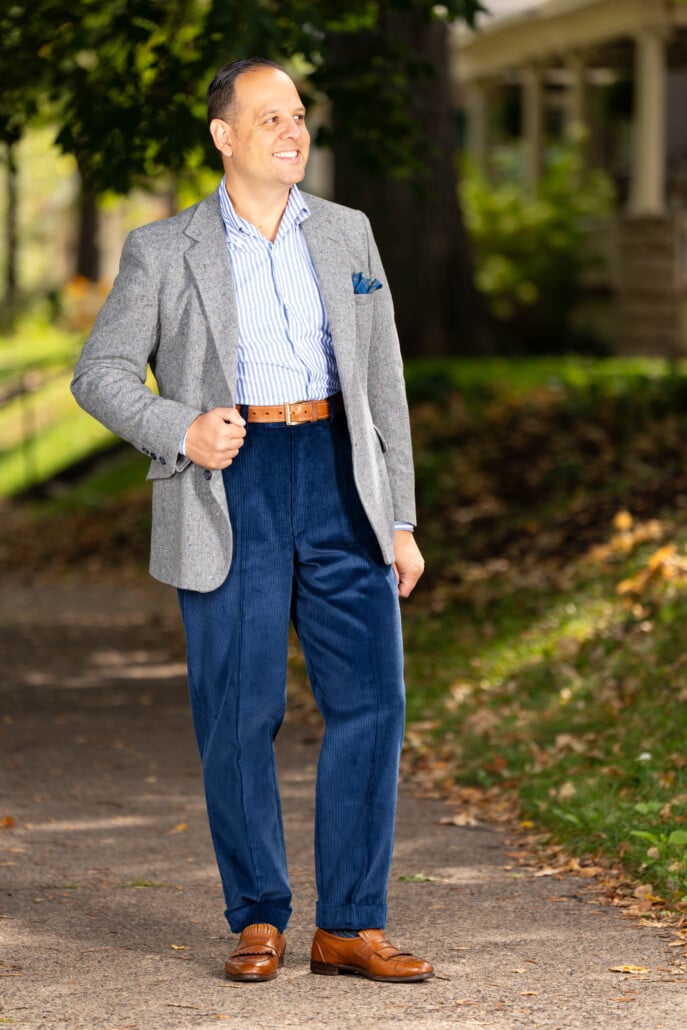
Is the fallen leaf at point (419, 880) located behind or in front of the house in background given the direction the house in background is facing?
in front

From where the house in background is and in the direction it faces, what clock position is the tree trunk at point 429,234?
The tree trunk is roughly at 11 o'clock from the house in background.

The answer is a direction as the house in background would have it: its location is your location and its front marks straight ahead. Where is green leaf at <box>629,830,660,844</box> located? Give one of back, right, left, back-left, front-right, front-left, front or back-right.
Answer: front-left

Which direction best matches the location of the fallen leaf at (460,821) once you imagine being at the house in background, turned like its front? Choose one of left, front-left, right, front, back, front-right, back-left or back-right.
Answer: front-left

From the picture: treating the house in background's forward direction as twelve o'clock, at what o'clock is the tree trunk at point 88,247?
The tree trunk is roughly at 3 o'clock from the house in background.

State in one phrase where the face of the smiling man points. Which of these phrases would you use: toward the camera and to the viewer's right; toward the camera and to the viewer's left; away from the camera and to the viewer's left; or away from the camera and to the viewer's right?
toward the camera and to the viewer's right

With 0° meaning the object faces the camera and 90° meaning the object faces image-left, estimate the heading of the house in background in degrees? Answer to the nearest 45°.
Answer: approximately 45°
